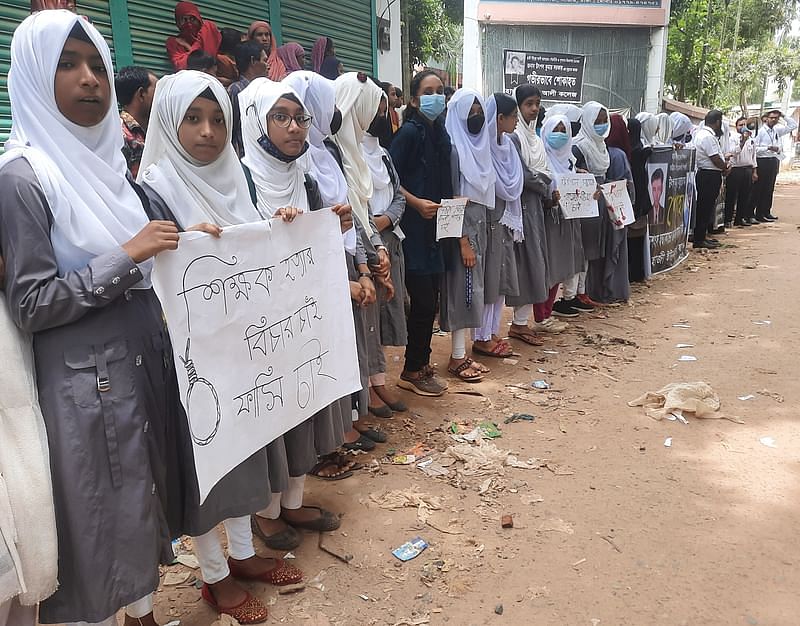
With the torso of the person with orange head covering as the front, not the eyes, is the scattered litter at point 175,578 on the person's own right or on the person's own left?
on the person's own right

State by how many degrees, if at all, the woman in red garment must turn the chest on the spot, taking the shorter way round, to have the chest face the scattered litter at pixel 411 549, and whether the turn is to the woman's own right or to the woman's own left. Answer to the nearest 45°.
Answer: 0° — they already face it

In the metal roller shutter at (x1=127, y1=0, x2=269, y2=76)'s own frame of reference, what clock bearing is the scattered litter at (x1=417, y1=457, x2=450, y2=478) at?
The scattered litter is roughly at 1 o'clock from the metal roller shutter.

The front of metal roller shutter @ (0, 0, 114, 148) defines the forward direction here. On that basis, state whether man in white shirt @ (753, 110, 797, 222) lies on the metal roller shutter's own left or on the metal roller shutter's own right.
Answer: on the metal roller shutter's own left

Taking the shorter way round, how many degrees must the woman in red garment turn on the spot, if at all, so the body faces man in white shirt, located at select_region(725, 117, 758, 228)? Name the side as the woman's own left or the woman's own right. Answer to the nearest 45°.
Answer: approximately 90° to the woman's own left
